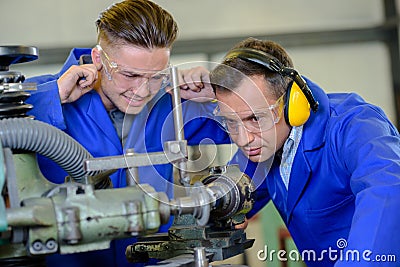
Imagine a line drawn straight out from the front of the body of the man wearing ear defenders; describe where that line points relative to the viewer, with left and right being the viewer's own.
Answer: facing the viewer and to the left of the viewer

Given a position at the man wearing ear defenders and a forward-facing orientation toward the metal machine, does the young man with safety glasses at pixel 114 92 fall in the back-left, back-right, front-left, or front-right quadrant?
front-right

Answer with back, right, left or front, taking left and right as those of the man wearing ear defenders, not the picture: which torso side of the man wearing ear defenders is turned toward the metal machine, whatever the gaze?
front

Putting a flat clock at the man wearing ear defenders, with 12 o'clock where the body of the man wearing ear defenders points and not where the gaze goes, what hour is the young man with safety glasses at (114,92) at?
The young man with safety glasses is roughly at 2 o'clock from the man wearing ear defenders.

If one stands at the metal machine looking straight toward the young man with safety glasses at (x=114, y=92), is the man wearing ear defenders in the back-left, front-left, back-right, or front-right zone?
front-right

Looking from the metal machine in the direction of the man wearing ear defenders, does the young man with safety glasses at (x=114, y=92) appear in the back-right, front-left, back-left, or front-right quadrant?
front-left

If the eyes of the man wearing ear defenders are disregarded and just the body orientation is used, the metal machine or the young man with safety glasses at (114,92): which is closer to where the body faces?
the metal machine

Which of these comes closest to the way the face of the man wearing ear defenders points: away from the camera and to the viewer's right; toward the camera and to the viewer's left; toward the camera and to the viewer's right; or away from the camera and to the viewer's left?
toward the camera and to the viewer's left

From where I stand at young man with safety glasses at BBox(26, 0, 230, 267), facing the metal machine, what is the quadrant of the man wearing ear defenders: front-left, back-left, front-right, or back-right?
front-left
